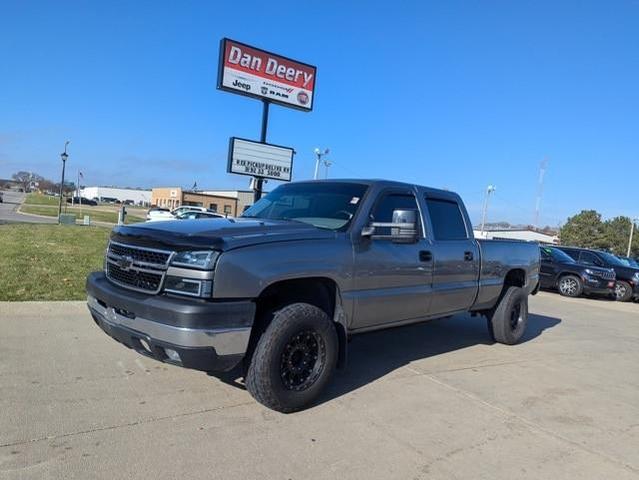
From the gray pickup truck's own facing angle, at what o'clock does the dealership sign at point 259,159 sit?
The dealership sign is roughly at 4 o'clock from the gray pickup truck.

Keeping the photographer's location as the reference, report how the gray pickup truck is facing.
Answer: facing the viewer and to the left of the viewer

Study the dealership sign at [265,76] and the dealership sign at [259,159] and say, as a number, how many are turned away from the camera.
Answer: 0

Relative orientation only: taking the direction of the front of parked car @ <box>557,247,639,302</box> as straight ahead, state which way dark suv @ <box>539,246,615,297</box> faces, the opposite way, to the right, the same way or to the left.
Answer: the same way

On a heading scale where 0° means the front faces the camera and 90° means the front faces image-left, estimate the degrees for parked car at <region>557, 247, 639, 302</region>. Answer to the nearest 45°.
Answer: approximately 315°

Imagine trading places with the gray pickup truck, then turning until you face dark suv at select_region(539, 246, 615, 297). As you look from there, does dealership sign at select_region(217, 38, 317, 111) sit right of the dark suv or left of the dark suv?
left

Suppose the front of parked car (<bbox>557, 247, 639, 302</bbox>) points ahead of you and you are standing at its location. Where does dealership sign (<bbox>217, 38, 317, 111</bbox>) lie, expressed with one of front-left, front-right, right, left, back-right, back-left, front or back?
right

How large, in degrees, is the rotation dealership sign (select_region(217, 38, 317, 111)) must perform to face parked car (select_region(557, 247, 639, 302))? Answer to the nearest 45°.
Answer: approximately 45° to its left

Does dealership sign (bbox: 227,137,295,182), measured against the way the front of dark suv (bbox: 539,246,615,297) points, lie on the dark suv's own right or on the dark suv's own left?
on the dark suv's own right

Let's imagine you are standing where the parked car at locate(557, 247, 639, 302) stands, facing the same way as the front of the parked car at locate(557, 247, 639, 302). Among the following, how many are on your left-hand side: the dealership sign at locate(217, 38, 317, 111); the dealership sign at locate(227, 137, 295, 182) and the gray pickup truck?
0

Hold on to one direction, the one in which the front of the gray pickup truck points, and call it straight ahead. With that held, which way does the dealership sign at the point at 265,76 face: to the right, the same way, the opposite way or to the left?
to the left

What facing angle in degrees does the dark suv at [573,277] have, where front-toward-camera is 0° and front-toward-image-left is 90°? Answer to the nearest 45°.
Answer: approximately 315°

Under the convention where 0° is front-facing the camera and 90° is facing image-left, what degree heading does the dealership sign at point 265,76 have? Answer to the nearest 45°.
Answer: approximately 315°

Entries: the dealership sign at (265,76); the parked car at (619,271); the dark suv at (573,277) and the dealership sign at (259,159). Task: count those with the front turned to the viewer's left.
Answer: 0

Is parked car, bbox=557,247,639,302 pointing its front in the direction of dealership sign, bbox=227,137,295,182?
no

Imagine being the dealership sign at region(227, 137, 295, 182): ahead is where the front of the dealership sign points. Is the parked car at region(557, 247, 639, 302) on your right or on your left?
on your left
